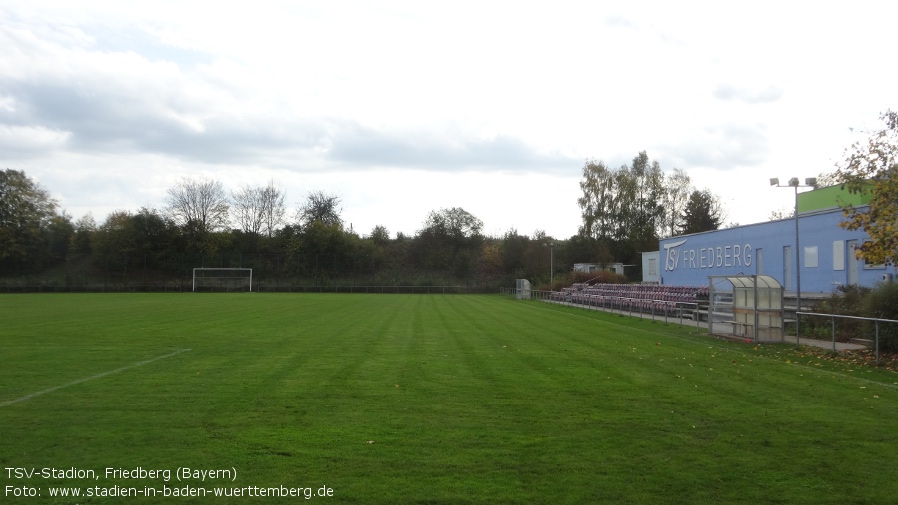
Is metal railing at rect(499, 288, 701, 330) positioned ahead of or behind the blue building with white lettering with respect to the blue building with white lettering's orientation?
ahead

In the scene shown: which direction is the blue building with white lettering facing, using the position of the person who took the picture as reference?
facing the viewer and to the left of the viewer

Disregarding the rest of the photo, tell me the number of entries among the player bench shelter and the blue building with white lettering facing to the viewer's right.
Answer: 0

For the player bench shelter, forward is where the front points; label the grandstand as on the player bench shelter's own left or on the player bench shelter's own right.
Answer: on the player bench shelter's own right

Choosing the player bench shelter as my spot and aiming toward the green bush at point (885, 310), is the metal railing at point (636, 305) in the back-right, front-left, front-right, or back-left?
back-left

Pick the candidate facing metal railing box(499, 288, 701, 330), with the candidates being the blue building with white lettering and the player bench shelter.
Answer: the blue building with white lettering
